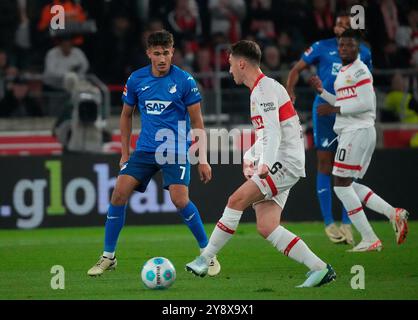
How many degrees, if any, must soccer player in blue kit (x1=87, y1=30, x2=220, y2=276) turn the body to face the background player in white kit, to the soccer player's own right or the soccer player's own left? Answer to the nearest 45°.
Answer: approximately 135° to the soccer player's own left

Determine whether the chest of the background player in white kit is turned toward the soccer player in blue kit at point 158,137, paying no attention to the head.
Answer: yes

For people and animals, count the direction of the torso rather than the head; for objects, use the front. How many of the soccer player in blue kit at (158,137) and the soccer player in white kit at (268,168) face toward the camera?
1

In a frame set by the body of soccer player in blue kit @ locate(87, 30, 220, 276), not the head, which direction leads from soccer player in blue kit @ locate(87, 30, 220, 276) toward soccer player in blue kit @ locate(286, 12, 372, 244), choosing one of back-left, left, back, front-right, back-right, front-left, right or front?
back-left

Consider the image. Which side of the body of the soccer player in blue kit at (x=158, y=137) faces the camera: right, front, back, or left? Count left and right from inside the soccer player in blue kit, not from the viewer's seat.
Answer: front

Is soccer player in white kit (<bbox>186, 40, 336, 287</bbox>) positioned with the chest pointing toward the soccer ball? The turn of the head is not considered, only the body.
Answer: yes

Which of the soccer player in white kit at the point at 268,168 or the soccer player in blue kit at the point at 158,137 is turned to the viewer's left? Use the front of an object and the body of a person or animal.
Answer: the soccer player in white kit

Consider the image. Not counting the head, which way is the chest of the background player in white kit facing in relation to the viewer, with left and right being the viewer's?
facing the viewer and to the left of the viewer

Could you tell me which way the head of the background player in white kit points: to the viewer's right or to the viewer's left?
to the viewer's left

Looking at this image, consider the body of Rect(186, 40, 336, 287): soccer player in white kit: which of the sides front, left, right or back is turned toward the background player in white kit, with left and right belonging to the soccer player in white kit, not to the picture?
right

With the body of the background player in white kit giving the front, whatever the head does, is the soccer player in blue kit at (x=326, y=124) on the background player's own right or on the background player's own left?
on the background player's own right

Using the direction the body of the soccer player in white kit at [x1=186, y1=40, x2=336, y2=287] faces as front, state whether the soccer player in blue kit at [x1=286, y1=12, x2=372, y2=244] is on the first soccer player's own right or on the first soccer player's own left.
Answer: on the first soccer player's own right

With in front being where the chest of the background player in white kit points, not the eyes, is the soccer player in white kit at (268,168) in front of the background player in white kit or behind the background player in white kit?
in front

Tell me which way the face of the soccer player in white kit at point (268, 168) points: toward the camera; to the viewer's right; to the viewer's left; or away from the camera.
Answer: to the viewer's left
